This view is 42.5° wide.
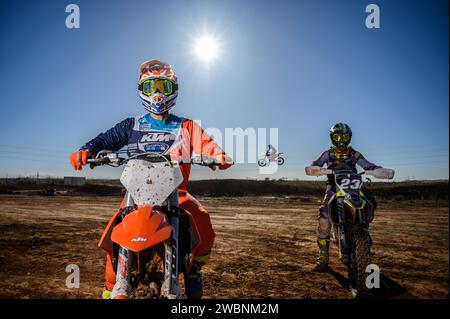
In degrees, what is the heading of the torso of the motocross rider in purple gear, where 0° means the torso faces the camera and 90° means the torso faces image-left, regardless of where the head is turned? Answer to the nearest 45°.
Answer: approximately 0°

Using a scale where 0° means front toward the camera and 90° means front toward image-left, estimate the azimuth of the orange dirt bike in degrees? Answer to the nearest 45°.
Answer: approximately 0°

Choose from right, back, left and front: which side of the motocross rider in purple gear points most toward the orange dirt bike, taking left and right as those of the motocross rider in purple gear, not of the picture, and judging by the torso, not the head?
front

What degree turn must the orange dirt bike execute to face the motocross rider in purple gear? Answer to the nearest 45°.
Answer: approximately 135° to its left

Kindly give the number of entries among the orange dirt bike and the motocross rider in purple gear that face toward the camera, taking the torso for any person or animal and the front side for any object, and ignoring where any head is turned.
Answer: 2
